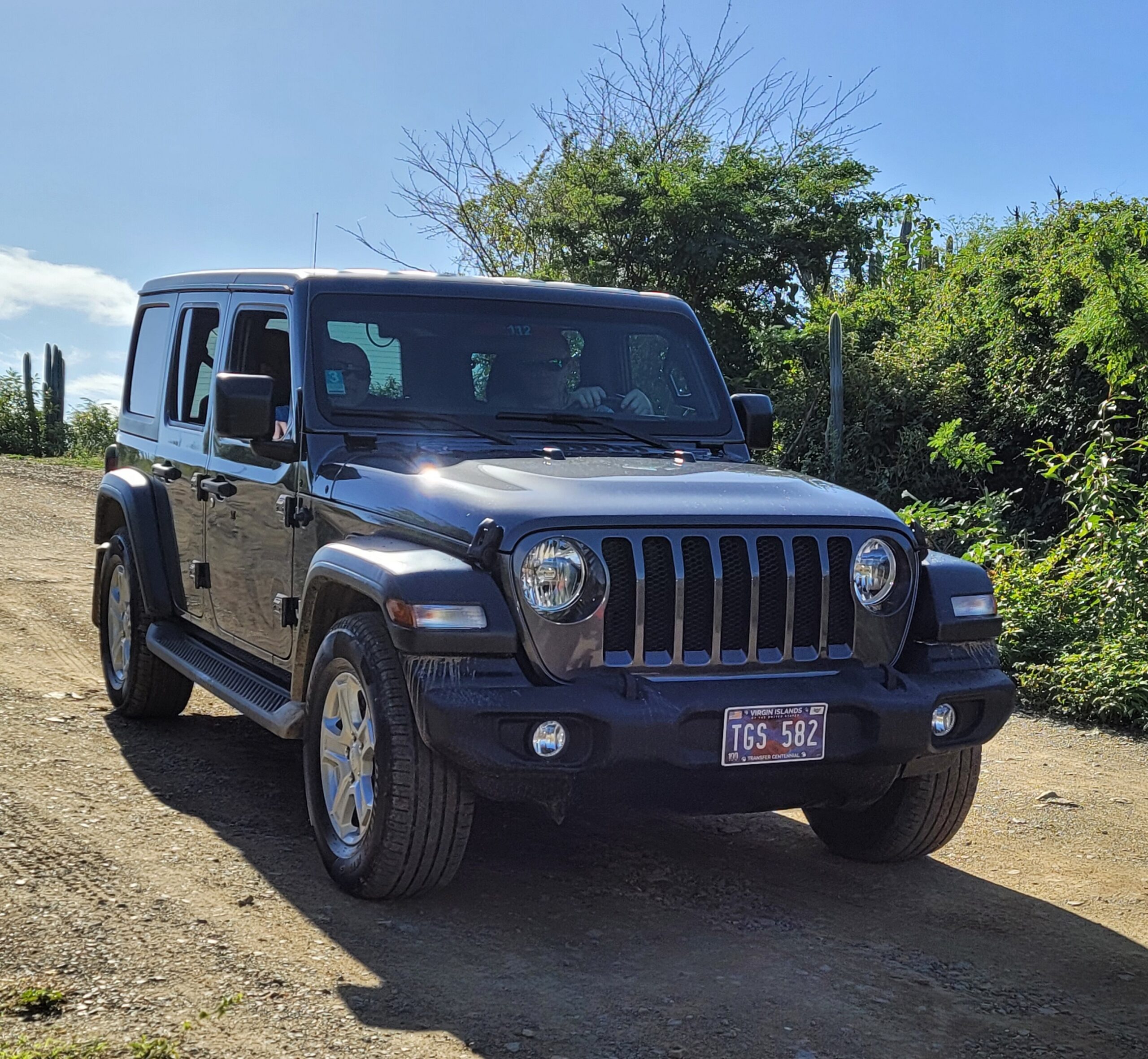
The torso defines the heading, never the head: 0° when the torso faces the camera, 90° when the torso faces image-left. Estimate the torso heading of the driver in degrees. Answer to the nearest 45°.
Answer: approximately 315°

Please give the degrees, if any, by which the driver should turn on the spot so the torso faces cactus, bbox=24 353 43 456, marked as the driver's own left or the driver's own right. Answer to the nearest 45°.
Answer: approximately 180°

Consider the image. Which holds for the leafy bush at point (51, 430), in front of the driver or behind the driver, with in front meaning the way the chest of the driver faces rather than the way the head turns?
behind

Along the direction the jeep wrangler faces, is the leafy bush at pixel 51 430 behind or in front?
behind

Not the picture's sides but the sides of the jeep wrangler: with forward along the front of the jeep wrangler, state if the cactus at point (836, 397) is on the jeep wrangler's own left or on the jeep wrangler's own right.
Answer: on the jeep wrangler's own left

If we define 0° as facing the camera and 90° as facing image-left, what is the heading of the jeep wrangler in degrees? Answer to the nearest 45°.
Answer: approximately 315°

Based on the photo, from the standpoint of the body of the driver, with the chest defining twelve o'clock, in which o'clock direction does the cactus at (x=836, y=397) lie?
The cactus is roughly at 8 o'clock from the driver.

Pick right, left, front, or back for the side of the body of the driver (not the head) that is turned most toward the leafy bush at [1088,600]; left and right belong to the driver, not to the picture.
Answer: left
